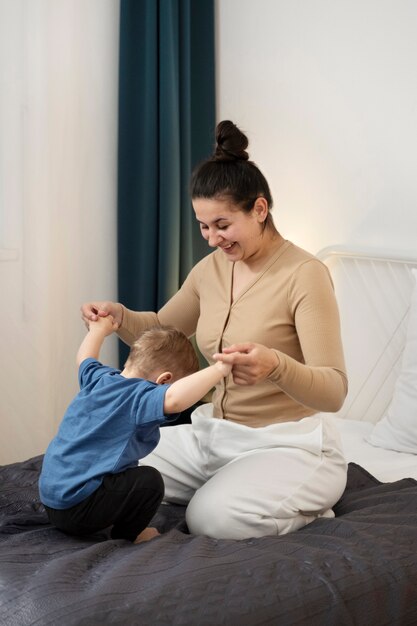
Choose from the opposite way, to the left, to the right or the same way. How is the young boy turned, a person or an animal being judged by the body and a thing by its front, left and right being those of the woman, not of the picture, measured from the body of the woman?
the opposite way

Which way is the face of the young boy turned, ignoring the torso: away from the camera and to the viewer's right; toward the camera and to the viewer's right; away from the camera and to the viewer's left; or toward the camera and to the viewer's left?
away from the camera and to the viewer's right

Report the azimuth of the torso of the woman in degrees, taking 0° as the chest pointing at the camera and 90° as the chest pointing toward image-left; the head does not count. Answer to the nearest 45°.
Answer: approximately 45°

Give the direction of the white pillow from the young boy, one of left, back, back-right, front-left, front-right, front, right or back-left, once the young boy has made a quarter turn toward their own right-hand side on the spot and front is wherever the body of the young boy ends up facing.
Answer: left

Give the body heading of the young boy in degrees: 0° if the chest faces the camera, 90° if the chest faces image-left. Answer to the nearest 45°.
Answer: approximately 225°

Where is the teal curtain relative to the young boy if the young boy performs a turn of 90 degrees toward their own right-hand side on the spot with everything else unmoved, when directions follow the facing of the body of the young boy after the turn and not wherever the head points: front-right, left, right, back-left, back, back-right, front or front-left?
back-left

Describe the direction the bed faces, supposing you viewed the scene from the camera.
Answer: facing the viewer and to the left of the viewer
